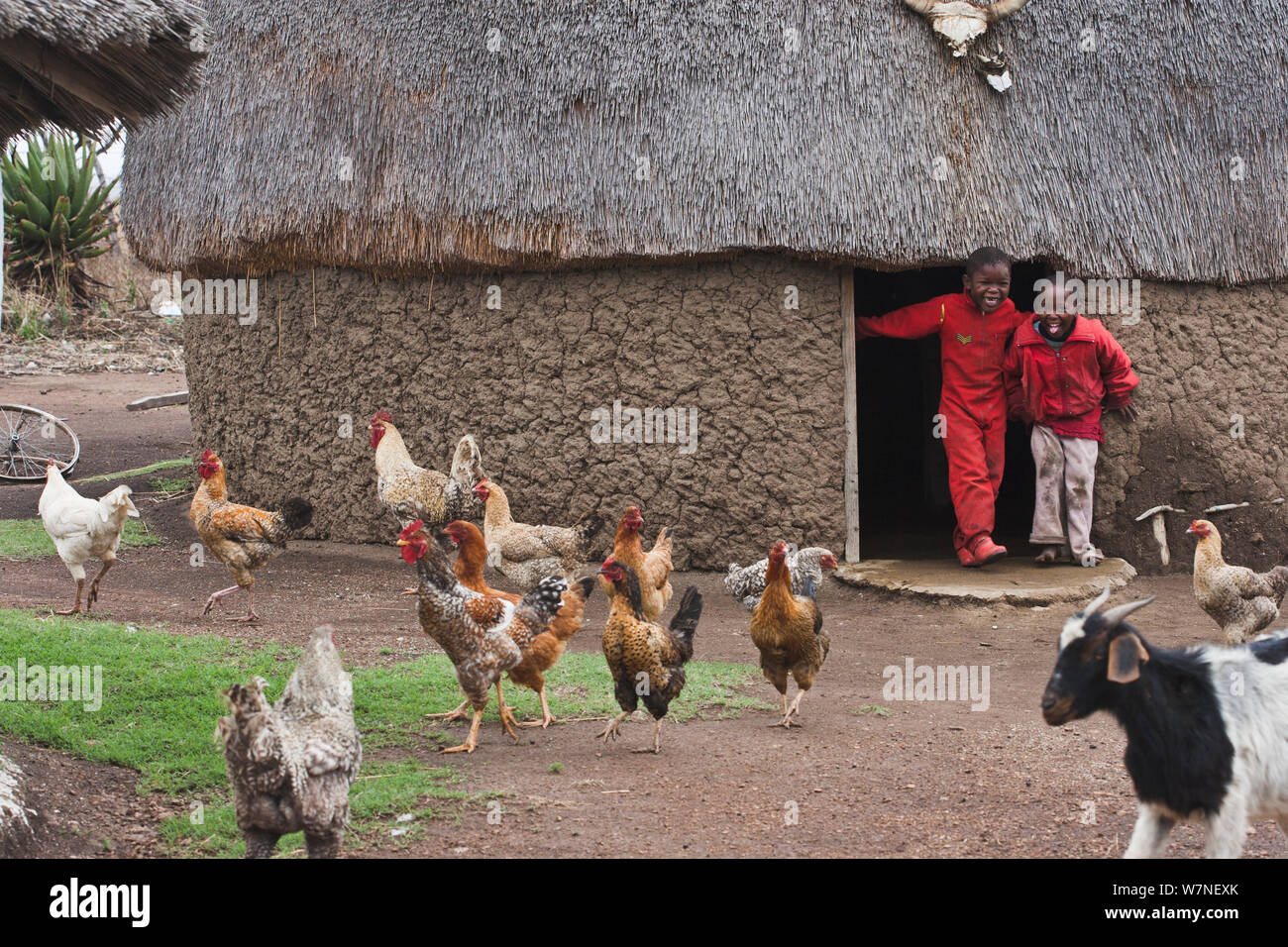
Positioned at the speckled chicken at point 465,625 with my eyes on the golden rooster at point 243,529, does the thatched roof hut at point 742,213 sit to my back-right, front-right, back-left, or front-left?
front-right

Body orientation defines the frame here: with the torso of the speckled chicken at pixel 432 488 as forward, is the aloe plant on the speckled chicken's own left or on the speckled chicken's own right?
on the speckled chicken's own right

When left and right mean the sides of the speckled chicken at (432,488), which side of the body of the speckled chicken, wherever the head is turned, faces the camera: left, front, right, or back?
left

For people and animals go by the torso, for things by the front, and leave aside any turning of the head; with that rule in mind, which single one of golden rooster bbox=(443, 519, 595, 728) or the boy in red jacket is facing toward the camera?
the boy in red jacket

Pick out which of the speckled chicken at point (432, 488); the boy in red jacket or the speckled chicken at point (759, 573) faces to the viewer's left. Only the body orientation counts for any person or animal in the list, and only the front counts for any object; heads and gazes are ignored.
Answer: the speckled chicken at point (432, 488)

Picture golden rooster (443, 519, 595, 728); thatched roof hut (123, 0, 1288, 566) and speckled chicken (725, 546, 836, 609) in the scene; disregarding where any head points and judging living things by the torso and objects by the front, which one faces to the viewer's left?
the golden rooster

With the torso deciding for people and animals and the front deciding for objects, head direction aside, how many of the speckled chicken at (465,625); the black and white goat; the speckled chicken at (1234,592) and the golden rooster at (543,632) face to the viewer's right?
0

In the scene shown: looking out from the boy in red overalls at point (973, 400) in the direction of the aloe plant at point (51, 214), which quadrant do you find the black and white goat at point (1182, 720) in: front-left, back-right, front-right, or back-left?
back-left

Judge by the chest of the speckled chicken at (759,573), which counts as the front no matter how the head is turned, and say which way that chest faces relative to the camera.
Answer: to the viewer's right

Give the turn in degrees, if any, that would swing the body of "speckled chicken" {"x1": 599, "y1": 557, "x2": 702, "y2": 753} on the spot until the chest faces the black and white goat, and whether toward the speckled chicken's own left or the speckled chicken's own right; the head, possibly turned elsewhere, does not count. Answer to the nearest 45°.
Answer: approximately 90° to the speckled chicken's own left

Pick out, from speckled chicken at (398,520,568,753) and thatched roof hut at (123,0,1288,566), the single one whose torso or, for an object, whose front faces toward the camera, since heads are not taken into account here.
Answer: the thatched roof hut

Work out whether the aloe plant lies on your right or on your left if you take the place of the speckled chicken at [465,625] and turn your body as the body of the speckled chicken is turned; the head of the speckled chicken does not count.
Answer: on your right

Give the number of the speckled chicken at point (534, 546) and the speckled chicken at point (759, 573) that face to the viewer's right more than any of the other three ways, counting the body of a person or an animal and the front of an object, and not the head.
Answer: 1

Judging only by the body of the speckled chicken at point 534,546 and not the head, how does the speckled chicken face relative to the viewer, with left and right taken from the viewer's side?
facing to the left of the viewer

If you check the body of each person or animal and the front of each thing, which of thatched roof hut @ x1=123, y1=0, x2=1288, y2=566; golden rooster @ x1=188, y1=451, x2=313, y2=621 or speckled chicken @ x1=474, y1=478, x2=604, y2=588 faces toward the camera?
the thatched roof hut

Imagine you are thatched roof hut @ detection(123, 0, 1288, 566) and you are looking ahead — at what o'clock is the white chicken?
The white chicken is roughly at 2 o'clock from the thatched roof hut.

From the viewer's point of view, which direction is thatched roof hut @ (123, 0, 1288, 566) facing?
toward the camera

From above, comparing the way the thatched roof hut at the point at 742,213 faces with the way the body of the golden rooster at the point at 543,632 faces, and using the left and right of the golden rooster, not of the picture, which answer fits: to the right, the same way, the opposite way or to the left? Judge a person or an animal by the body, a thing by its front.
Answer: to the left

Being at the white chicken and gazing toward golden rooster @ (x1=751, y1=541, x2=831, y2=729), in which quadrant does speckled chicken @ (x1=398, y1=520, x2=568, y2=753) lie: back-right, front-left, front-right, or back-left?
front-right

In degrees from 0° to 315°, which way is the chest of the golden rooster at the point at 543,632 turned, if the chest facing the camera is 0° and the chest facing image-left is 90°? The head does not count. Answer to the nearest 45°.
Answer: approximately 90°
